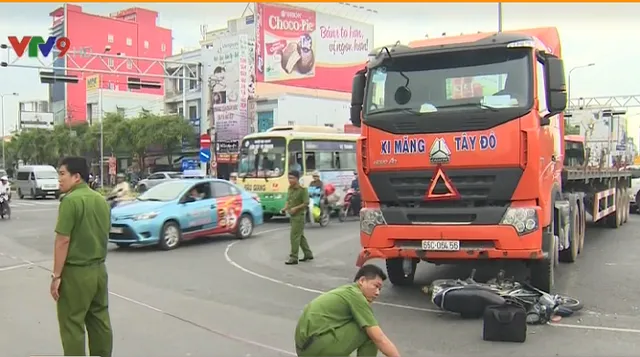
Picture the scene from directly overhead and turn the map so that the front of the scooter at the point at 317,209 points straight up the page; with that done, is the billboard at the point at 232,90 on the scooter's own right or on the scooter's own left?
on the scooter's own right

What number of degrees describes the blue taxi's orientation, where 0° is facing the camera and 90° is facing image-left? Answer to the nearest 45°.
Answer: approximately 45°

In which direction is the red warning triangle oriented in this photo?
toward the camera

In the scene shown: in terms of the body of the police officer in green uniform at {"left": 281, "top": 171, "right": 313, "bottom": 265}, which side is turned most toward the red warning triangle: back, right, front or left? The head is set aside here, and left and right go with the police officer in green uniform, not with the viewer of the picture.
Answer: left

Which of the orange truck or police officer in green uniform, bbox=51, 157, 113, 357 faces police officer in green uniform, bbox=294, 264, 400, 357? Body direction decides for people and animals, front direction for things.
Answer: the orange truck

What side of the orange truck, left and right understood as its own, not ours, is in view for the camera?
front

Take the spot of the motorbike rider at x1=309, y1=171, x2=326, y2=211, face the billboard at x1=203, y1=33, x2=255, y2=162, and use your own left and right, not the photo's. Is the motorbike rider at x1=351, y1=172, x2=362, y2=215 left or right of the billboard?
right

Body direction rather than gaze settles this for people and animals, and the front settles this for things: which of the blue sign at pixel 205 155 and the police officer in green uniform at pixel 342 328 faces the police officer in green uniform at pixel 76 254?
the blue sign
